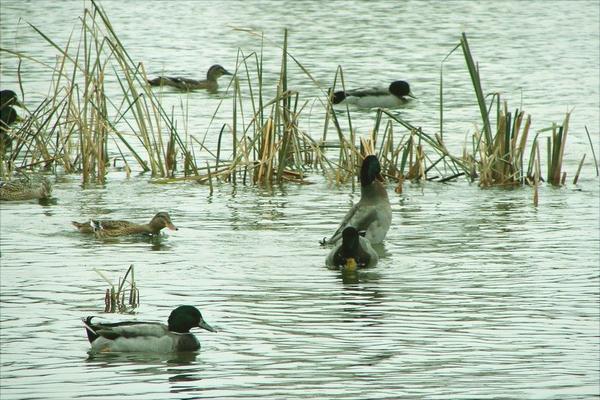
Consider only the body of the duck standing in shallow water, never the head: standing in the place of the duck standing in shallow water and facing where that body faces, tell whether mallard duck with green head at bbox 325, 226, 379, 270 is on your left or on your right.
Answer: on your right

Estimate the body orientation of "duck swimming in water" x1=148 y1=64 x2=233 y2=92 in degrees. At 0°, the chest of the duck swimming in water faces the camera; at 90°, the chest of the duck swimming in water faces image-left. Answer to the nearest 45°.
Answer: approximately 270°

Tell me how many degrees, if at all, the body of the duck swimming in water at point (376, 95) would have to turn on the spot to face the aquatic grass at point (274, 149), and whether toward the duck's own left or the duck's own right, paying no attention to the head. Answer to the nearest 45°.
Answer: approximately 90° to the duck's own right

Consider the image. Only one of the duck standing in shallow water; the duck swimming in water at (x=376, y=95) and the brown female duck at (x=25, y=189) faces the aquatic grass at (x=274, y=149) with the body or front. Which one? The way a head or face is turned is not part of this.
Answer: the brown female duck

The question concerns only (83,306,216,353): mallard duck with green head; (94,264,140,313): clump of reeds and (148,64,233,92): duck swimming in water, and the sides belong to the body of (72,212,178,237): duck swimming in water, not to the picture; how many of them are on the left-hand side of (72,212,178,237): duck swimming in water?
1

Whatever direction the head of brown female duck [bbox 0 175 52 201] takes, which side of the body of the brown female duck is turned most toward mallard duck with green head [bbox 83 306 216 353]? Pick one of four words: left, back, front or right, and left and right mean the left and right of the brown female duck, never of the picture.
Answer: right

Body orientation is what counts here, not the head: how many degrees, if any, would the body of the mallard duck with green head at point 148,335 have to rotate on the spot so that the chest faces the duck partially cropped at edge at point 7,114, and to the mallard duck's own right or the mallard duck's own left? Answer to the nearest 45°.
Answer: approximately 90° to the mallard duck's own left

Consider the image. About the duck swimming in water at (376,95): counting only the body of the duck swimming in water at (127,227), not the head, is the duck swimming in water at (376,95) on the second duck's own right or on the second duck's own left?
on the second duck's own left

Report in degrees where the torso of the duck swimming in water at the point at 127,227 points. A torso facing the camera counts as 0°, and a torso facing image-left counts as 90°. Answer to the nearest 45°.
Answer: approximately 270°

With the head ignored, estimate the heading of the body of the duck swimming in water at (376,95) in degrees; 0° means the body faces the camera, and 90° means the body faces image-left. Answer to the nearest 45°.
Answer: approximately 270°
